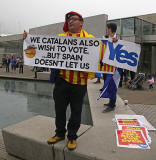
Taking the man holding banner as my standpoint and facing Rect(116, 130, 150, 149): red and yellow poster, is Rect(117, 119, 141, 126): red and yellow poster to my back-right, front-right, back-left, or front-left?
front-left

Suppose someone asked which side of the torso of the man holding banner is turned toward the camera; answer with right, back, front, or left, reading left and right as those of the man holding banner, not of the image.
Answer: front

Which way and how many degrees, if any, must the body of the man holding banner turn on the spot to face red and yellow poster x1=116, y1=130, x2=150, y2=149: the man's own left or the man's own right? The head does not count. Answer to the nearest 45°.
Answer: approximately 90° to the man's own left

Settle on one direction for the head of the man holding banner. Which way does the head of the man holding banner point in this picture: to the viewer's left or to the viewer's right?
to the viewer's left

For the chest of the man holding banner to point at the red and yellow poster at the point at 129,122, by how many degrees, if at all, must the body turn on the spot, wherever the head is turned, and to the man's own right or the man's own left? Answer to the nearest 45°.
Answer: approximately 135° to the man's own left
